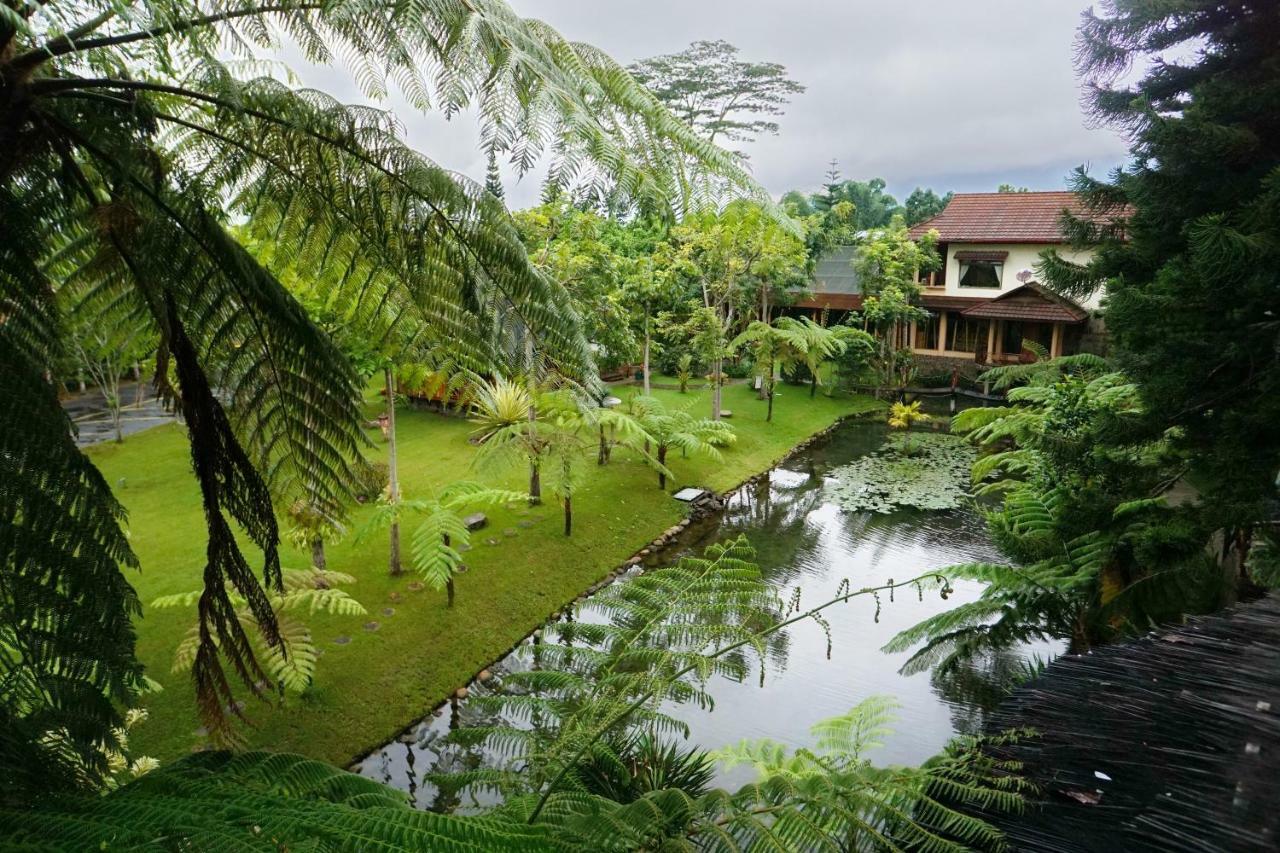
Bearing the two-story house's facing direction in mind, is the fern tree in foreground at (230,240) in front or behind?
in front

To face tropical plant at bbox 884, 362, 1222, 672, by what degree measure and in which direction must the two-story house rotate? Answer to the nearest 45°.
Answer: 0° — it already faces it

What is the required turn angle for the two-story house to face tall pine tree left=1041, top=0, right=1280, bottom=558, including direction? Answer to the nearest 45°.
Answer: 0° — it already faces it

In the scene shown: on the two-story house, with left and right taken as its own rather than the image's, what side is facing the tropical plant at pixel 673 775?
front

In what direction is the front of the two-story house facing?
toward the camera

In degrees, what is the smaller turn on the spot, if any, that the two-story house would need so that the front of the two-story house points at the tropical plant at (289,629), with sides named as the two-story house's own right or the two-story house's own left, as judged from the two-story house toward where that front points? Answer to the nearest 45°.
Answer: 0° — it already faces it

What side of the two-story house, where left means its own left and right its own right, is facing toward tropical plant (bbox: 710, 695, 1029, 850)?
front

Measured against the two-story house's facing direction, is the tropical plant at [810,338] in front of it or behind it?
in front
